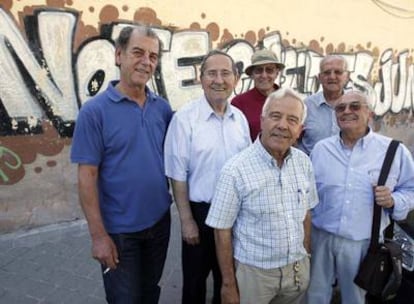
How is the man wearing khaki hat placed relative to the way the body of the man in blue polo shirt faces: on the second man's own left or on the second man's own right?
on the second man's own left

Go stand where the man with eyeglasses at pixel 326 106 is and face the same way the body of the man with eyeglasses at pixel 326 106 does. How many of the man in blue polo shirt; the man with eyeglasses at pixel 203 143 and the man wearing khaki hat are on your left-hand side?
0

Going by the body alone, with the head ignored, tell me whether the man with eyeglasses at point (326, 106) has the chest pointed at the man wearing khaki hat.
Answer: no

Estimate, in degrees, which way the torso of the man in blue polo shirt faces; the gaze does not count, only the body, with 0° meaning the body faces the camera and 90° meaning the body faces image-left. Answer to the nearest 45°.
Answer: approximately 315°

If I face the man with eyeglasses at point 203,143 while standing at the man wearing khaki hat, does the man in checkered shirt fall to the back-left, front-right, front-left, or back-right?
front-left

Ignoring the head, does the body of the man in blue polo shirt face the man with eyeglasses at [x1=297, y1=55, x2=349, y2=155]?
no

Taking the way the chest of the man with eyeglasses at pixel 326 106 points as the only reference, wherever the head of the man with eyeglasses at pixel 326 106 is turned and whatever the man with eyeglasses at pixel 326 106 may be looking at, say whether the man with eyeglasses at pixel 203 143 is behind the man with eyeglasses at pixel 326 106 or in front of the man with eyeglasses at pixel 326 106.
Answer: in front

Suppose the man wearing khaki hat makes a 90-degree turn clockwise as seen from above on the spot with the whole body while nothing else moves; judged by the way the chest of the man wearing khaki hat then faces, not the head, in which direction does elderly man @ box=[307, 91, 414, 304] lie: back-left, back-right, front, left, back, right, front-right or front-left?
back-left

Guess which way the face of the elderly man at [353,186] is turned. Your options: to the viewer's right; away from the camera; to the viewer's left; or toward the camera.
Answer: toward the camera

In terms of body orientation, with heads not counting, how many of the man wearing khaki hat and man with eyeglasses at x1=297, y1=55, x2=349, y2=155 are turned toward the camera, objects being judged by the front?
2

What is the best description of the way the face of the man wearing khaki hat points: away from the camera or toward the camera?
toward the camera

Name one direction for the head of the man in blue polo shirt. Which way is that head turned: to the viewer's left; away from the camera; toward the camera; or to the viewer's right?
toward the camera

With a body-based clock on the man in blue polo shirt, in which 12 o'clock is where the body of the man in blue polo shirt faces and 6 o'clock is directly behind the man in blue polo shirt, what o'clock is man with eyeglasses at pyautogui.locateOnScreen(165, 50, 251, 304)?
The man with eyeglasses is roughly at 10 o'clock from the man in blue polo shirt.

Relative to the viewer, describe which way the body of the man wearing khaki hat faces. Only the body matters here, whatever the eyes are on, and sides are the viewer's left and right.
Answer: facing the viewer

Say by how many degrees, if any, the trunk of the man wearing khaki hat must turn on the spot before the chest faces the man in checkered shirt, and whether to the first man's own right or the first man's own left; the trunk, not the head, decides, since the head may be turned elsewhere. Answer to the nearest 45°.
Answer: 0° — they already face them

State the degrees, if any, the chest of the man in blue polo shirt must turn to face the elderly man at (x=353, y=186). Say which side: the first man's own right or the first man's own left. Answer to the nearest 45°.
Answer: approximately 45° to the first man's own left
